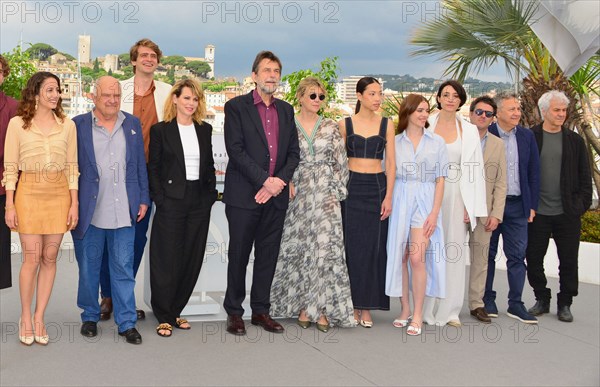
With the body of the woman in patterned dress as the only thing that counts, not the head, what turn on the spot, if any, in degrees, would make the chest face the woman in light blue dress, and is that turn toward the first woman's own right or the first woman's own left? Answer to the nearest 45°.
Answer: approximately 90° to the first woman's own left

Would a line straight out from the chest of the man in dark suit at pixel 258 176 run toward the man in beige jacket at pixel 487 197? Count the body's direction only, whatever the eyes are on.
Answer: no

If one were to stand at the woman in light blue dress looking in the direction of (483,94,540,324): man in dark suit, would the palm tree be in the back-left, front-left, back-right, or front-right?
front-left

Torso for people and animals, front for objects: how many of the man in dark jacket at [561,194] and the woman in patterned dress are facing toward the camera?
2

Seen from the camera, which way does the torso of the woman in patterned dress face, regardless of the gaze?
toward the camera

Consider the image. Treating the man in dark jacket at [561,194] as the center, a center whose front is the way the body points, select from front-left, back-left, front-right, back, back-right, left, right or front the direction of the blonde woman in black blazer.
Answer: front-right

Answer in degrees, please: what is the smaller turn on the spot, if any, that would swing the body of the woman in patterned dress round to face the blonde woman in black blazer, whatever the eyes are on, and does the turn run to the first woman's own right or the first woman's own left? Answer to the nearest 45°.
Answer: approximately 90° to the first woman's own right

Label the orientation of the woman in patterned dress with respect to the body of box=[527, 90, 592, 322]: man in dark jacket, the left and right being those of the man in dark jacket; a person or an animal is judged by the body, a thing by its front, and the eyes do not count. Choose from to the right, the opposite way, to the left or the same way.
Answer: the same way

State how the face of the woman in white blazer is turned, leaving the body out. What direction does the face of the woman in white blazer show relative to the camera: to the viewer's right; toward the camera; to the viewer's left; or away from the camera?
toward the camera

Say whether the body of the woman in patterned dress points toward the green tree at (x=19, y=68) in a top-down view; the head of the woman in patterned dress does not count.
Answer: no

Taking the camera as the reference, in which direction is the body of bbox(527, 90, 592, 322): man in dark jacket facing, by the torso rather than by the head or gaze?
toward the camera

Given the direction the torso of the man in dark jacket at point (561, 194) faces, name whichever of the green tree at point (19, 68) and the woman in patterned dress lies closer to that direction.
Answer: the woman in patterned dress

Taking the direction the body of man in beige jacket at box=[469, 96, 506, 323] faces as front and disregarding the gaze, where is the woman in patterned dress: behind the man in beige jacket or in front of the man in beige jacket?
in front

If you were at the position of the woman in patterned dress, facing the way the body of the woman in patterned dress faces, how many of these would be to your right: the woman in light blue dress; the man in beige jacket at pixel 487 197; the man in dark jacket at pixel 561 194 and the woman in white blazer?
0
